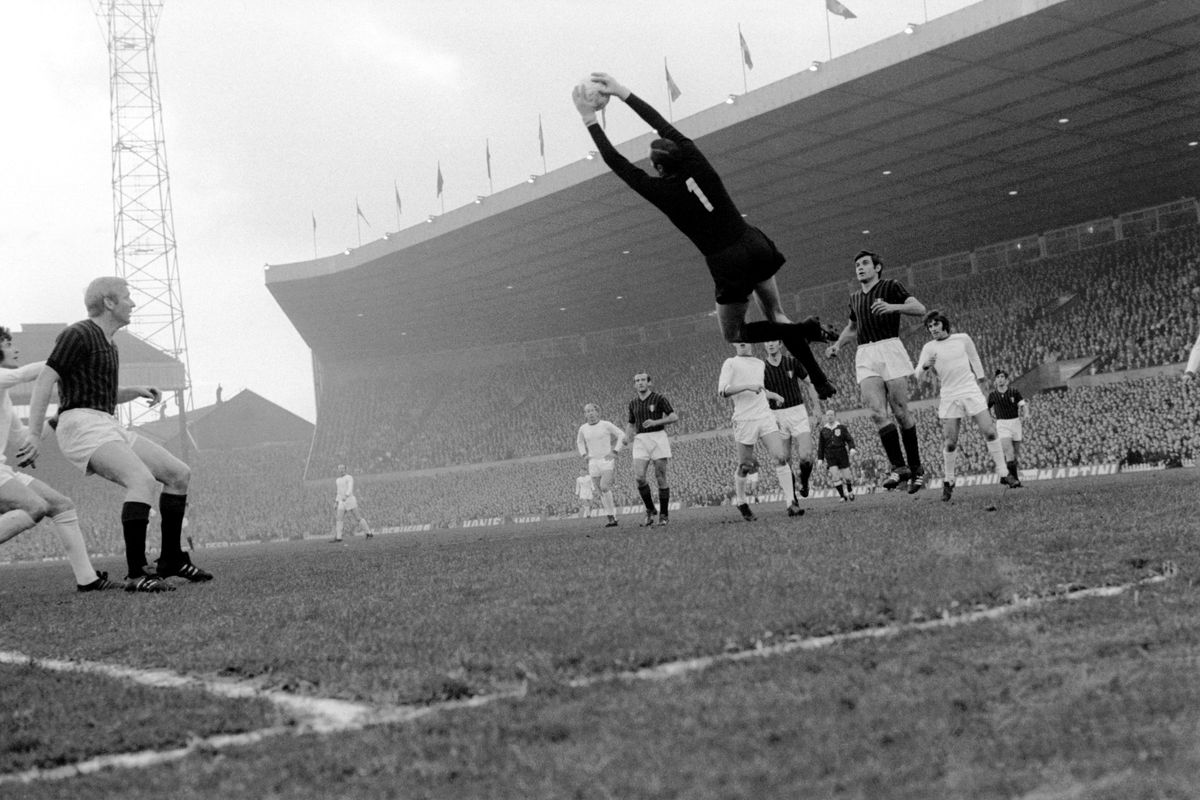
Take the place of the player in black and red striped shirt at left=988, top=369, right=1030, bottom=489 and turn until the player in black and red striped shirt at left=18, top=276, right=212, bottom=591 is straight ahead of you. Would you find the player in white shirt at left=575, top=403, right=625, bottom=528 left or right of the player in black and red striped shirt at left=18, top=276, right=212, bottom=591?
right

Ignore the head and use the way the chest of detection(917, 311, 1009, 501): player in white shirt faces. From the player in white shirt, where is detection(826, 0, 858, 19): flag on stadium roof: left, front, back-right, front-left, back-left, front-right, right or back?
back

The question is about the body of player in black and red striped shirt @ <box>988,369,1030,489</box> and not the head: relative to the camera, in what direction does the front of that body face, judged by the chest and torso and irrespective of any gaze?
toward the camera

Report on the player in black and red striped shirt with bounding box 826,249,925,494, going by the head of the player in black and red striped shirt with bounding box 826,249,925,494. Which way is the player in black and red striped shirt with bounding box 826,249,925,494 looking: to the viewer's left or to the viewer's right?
to the viewer's left

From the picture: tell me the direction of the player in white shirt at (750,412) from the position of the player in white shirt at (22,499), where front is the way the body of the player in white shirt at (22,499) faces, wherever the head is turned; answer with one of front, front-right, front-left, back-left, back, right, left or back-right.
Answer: front

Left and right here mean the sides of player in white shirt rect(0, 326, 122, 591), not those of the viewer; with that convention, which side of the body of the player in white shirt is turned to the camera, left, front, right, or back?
right

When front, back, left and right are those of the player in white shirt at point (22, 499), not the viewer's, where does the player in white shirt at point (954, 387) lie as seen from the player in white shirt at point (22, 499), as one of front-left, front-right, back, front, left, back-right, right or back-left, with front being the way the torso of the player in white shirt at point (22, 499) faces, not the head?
front

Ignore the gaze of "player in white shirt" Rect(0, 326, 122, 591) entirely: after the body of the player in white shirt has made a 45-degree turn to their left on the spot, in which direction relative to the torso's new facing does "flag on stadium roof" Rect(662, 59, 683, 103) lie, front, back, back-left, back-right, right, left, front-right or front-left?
front

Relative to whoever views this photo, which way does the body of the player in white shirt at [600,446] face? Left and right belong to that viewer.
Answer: facing the viewer

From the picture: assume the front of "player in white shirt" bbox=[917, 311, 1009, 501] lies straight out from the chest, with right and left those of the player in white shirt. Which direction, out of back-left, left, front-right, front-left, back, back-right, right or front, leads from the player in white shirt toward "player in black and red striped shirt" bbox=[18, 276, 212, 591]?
front-right

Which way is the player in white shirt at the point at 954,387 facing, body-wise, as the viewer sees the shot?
toward the camera
